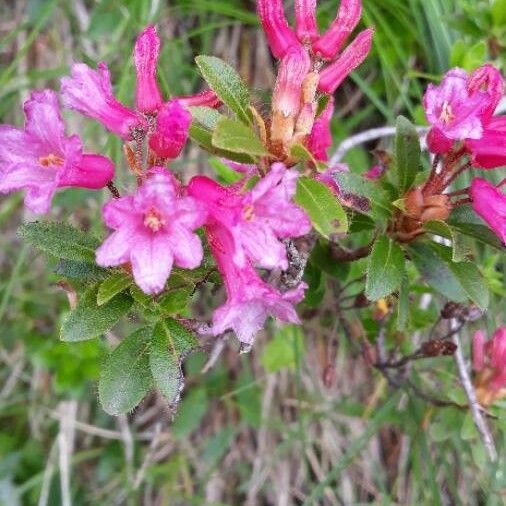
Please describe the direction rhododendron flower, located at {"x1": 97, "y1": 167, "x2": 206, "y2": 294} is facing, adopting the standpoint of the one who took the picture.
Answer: facing the viewer

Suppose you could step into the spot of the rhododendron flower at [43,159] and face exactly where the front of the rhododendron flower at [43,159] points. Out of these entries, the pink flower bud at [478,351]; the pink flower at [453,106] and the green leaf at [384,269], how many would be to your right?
0

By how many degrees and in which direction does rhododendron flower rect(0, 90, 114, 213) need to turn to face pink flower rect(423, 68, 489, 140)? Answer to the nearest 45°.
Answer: approximately 135° to its left

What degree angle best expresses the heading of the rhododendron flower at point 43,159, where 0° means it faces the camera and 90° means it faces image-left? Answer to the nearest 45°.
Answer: approximately 45°
